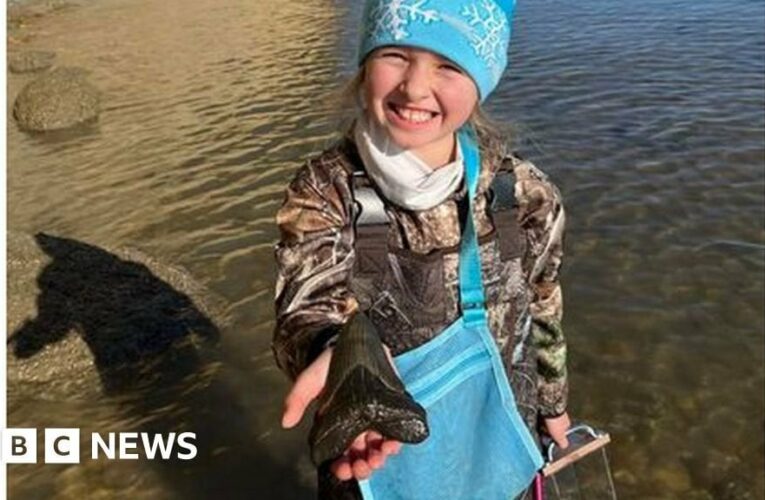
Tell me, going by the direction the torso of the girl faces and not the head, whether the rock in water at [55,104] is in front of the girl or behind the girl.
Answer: behind

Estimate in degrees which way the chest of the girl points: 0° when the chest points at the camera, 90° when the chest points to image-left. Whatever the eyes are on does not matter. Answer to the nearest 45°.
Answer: approximately 0°

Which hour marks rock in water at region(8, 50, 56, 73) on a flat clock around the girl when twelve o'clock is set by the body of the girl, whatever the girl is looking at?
The rock in water is roughly at 5 o'clock from the girl.
